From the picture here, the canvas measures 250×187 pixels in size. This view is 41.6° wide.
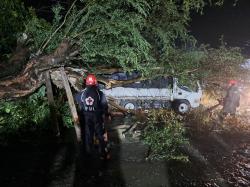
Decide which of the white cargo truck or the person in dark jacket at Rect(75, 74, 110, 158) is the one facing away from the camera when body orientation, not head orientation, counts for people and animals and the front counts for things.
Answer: the person in dark jacket

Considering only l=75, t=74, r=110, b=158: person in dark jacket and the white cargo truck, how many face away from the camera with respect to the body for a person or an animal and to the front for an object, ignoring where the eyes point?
1

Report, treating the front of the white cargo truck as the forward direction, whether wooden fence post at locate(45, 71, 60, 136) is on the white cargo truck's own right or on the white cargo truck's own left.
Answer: on the white cargo truck's own right

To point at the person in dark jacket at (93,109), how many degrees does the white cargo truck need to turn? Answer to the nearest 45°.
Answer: approximately 90° to its right

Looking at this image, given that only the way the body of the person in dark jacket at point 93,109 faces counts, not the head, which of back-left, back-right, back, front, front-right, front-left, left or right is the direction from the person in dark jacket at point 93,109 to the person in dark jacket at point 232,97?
front-right

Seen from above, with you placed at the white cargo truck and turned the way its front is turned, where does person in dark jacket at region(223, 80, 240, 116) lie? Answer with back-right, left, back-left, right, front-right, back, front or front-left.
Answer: front-right

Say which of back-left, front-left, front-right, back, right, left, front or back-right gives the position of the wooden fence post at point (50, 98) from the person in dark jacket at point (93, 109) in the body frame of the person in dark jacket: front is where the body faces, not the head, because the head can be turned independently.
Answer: front-left

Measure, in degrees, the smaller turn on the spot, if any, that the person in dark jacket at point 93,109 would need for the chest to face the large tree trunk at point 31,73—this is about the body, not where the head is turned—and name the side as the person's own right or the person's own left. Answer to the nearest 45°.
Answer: approximately 45° to the person's own left

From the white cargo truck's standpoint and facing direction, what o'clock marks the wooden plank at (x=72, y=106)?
The wooden plank is roughly at 4 o'clock from the white cargo truck.

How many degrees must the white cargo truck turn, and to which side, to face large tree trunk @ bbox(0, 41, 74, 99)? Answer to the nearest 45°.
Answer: approximately 135° to its right

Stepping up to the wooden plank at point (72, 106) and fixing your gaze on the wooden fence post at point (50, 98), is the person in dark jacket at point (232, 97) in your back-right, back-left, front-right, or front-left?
back-right

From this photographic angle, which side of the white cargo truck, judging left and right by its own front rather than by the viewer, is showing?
right

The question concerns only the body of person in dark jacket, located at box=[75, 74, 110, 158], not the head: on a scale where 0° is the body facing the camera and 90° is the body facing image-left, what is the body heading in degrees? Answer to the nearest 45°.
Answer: approximately 180°

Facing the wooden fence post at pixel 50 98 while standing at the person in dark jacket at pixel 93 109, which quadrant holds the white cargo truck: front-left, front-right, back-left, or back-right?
front-right

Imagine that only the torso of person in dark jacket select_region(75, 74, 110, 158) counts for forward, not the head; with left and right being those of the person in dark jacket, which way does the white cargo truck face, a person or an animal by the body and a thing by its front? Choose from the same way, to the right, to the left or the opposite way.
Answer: to the right
